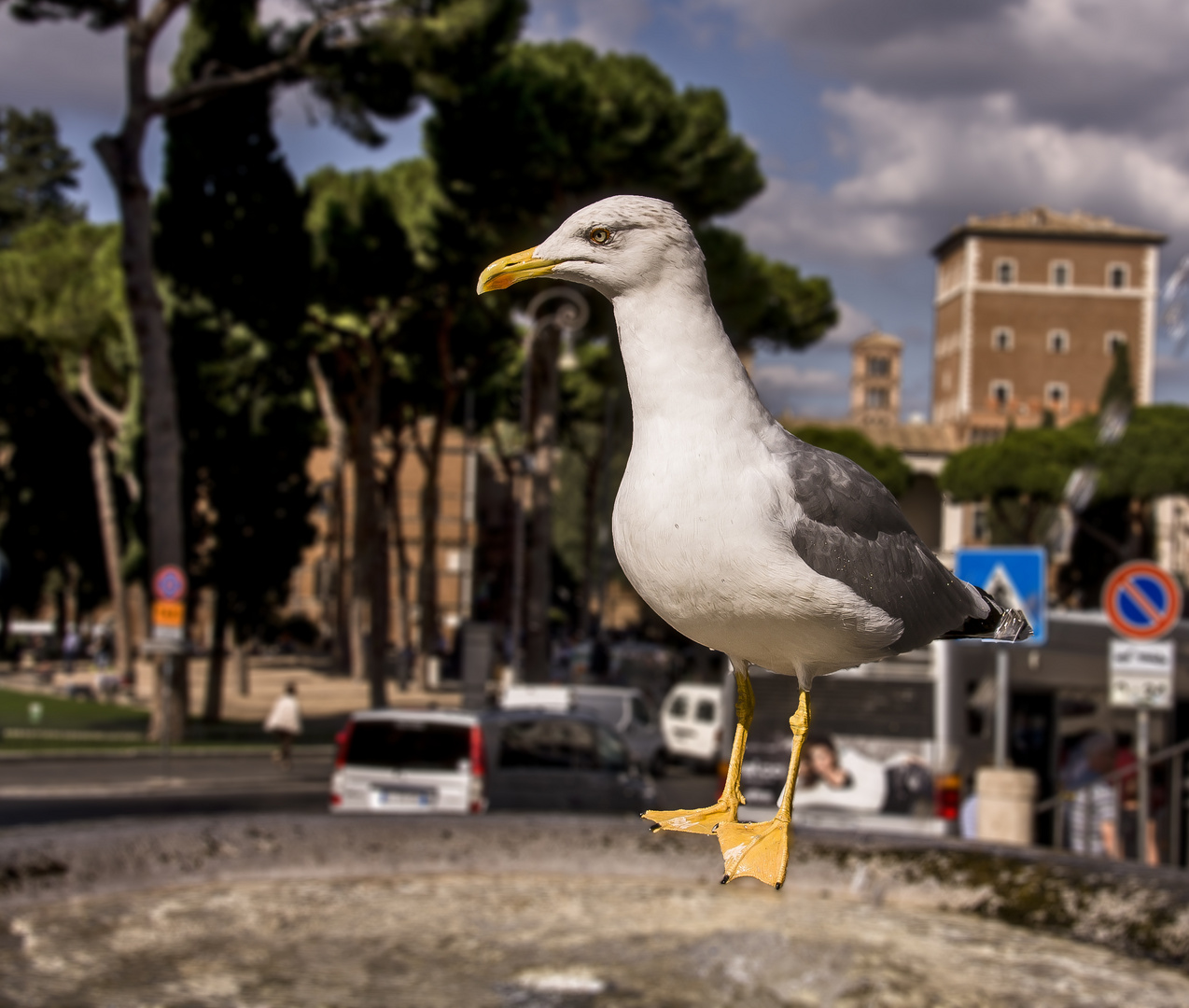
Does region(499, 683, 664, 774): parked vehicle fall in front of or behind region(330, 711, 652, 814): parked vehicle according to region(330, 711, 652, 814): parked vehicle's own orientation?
in front

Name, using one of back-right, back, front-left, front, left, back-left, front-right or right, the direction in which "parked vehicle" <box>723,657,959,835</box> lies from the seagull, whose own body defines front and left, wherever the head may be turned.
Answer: back-right

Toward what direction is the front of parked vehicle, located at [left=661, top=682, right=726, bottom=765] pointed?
away from the camera

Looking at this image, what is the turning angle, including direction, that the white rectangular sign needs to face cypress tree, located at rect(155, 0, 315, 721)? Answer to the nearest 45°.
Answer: approximately 135° to its right

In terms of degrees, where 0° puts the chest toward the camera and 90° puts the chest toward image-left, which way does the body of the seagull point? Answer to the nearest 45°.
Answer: approximately 45°

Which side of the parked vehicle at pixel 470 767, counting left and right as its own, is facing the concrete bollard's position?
right

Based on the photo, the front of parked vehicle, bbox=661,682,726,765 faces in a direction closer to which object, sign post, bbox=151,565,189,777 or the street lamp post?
the street lamp post

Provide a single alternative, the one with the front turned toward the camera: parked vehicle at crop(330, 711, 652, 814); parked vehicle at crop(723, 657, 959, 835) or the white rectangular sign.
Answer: the white rectangular sign

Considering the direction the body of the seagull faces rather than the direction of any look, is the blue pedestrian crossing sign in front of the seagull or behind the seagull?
behind

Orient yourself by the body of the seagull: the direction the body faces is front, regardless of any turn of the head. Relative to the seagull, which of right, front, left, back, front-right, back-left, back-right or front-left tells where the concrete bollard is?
back-right

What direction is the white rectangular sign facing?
toward the camera
